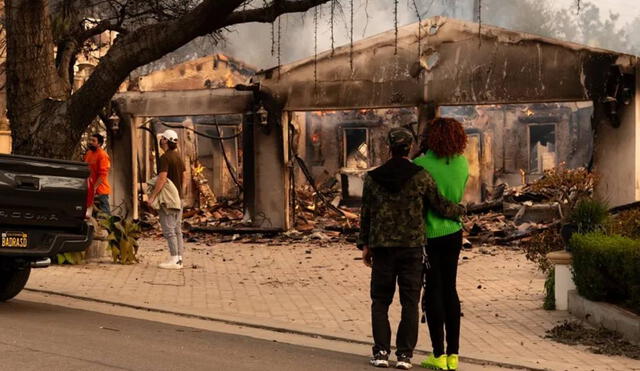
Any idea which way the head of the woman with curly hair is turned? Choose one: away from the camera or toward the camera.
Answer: away from the camera

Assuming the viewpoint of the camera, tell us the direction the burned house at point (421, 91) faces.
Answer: facing the viewer

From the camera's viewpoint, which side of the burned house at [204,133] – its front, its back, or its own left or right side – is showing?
front

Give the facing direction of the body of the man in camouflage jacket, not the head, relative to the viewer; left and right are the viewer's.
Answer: facing away from the viewer

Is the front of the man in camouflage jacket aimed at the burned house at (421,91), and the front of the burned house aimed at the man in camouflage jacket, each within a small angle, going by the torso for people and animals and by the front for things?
yes

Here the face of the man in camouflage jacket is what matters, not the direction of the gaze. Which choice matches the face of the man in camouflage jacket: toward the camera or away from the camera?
away from the camera

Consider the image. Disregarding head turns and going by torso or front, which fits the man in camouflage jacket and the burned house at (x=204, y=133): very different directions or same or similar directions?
very different directions

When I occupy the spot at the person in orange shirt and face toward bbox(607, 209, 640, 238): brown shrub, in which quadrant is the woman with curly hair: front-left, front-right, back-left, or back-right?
front-right

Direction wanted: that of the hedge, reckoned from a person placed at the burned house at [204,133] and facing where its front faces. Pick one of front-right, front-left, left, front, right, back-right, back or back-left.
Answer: front

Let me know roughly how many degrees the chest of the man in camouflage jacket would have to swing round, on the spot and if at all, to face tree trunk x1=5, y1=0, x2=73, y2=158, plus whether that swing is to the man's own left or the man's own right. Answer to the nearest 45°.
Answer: approximately 45° to the man's own left

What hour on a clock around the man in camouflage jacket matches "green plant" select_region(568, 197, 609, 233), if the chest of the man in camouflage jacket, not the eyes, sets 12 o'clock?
The green plant is roughly at 1 o'clock from the man in camouflage jacket.
